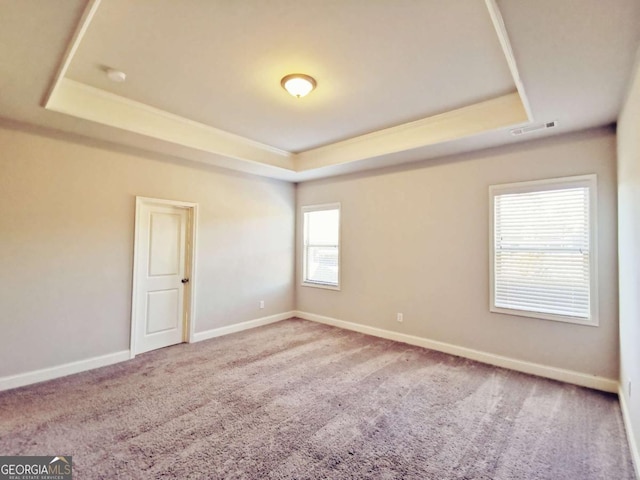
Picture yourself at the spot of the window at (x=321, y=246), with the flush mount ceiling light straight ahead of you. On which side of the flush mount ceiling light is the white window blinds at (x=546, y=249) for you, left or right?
left

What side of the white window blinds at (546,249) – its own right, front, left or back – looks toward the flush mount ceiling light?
front

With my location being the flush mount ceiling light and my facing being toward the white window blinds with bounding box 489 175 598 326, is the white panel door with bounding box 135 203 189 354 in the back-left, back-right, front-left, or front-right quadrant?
back-left

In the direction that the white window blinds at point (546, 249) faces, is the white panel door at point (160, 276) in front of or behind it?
in front

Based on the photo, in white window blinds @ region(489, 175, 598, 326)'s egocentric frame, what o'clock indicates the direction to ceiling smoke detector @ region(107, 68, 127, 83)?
The ceiling smoke detector is roughly at 12 o'clock from the white window blinds.

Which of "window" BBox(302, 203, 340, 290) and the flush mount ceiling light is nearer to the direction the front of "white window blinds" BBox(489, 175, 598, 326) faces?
the flush mount ceiling light

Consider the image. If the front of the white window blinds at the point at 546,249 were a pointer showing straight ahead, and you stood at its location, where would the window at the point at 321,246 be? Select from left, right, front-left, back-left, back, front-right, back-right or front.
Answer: front-right

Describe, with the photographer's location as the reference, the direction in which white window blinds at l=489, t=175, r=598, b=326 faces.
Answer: facing the viewer and to the left of the viewer
